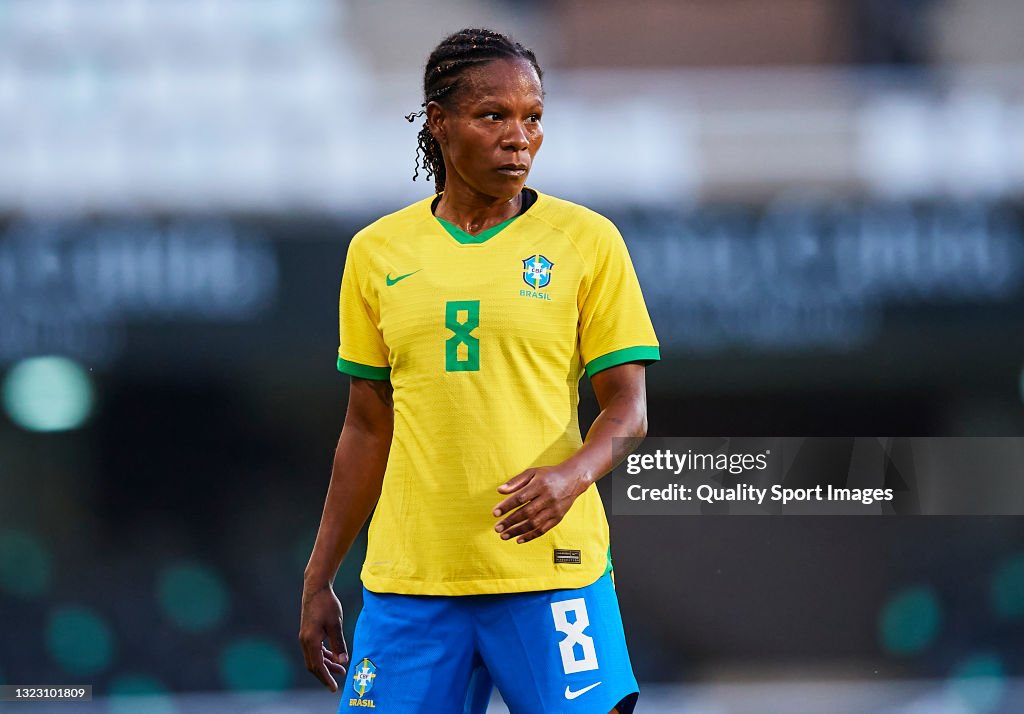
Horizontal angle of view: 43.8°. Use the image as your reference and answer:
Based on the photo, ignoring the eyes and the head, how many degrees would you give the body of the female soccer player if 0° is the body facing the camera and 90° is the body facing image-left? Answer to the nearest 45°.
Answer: approximately 0°

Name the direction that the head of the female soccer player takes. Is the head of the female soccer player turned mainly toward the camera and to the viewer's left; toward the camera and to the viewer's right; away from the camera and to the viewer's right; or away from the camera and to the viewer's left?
toward the camera and to the viewer's right
